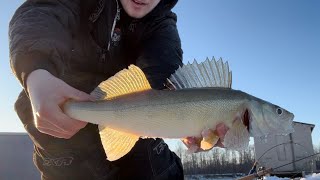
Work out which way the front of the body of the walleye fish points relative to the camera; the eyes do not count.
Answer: to the viewer's right

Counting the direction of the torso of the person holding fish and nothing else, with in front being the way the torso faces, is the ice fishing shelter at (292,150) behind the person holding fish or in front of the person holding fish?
behind

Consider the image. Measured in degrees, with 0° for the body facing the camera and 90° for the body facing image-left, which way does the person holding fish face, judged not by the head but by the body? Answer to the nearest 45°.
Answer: approximately 0°

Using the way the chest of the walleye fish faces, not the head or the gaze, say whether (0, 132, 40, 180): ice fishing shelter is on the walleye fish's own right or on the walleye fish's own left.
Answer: on the walleye fish's own left

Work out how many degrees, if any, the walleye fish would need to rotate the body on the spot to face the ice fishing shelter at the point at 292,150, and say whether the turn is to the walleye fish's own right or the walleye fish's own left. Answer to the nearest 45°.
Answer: approximately 90° to the walleye fish's own left

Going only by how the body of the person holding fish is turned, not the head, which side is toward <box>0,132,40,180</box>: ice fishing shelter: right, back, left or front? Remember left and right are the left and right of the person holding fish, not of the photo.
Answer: back
